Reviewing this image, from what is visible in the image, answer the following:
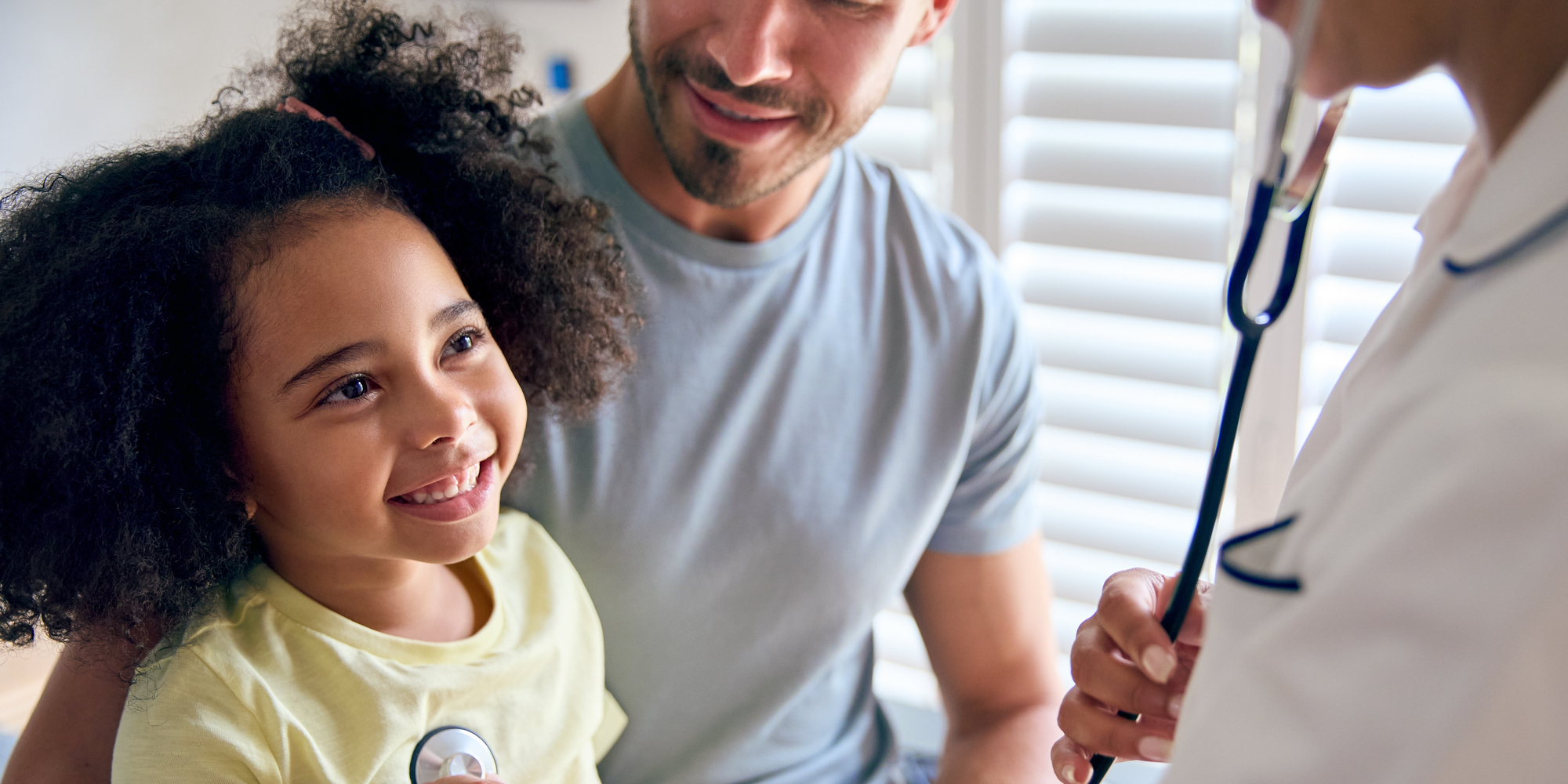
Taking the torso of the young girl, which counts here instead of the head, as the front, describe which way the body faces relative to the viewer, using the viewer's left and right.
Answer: facing the viewer and to the right of the viewer

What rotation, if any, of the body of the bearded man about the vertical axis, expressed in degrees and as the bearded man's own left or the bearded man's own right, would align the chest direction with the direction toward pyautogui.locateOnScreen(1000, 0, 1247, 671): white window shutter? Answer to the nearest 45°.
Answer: approximately 135° to the bearded man's own left

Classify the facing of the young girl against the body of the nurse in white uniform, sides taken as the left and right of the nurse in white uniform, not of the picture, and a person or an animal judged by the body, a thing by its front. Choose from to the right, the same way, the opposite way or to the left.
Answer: the opposite way

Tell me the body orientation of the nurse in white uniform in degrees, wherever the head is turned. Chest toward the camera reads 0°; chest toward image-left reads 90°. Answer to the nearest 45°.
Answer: approximately 90°

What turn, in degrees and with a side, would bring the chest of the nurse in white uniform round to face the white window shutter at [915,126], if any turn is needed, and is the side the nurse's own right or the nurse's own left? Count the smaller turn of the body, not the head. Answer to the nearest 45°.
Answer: approximately 45° to the nurse's own right

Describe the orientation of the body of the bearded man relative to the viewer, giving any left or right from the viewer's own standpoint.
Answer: facing the viewer

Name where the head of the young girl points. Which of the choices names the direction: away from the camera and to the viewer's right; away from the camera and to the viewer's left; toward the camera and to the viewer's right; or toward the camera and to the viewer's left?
toward the camera and to the viewer's right

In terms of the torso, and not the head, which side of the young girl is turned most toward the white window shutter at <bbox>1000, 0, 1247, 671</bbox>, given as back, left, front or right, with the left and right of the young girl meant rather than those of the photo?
left

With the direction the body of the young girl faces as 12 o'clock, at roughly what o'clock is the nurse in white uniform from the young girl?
The nurse in white uniform is roughly at 12 o'clock from the young girl.

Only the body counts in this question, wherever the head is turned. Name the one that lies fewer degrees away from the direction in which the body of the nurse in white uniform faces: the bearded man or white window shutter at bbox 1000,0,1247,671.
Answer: the bearded man

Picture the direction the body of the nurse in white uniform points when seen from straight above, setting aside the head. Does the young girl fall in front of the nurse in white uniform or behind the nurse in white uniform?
in front

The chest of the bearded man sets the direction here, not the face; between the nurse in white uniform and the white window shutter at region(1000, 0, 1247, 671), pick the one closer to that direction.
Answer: the nurse in white uniform

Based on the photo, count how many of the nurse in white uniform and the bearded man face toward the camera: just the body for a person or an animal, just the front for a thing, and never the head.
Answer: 1

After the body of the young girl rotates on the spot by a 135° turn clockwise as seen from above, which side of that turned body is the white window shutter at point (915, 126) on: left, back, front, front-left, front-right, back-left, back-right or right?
back-right

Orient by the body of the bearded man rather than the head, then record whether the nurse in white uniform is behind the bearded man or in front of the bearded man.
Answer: in front
